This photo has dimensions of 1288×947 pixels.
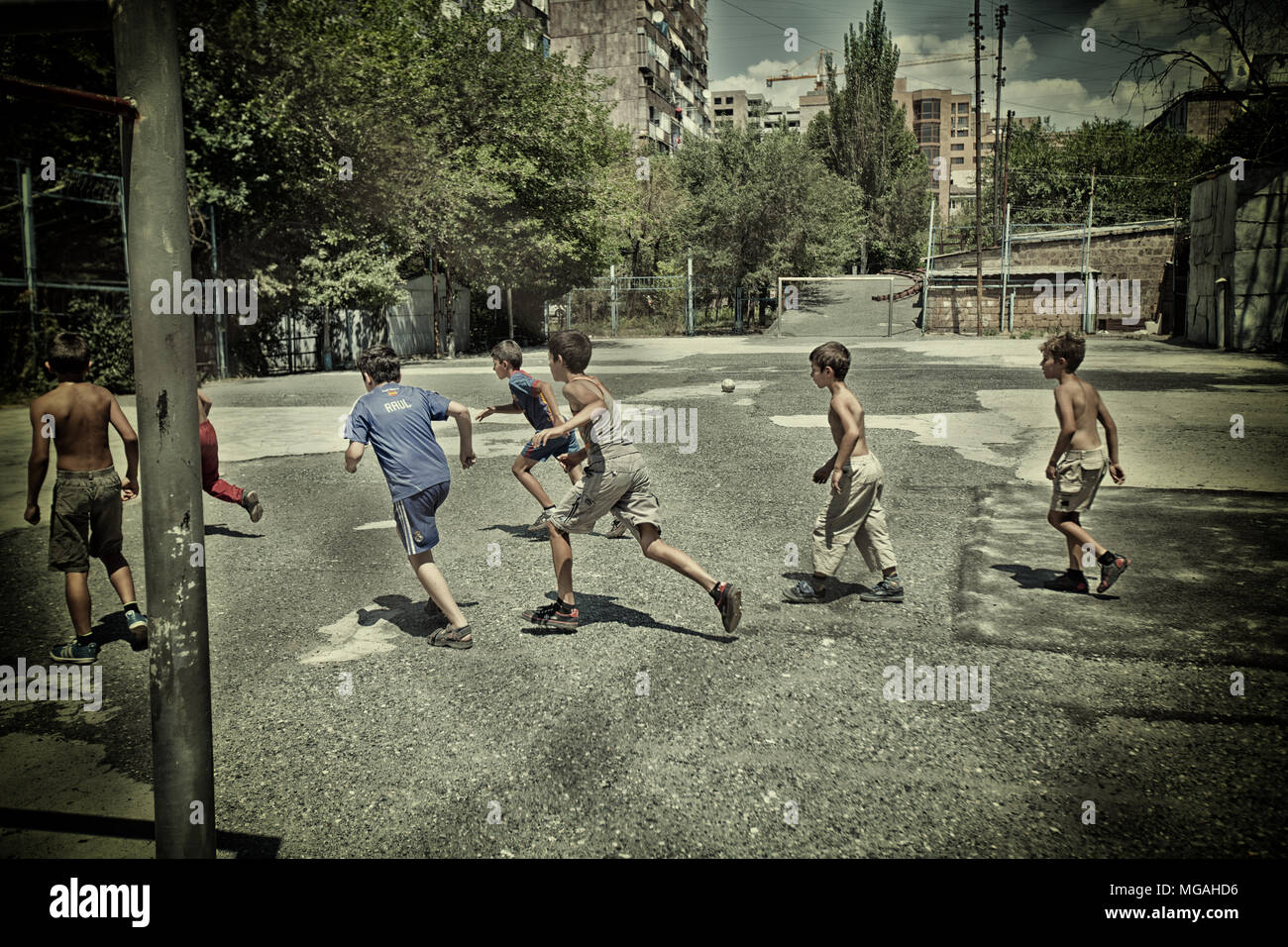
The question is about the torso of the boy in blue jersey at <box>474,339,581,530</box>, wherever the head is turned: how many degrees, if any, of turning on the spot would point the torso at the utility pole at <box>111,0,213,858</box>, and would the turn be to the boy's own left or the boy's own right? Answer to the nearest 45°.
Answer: approximately 90° to the boy's own left

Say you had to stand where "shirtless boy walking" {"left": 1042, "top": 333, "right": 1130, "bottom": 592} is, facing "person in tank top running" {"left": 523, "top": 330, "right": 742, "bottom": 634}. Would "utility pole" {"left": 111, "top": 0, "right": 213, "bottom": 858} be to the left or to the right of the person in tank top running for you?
left

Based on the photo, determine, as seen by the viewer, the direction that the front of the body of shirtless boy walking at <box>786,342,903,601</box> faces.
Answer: to the viewer's left

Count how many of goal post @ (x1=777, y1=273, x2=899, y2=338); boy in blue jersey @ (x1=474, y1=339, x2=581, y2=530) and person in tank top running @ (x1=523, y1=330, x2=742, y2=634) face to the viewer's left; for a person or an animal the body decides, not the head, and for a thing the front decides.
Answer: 2

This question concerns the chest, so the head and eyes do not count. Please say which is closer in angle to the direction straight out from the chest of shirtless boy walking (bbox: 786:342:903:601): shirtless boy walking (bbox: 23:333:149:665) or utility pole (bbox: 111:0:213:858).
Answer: the shirtless boy walking

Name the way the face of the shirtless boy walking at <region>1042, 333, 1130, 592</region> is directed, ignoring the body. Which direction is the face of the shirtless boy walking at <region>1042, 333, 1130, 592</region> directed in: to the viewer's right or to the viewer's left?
to the viewer's left

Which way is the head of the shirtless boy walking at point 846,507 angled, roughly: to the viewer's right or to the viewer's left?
to the viewer's left

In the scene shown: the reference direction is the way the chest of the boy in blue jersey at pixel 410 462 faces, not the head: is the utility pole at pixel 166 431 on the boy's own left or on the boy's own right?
on the boy's own left
